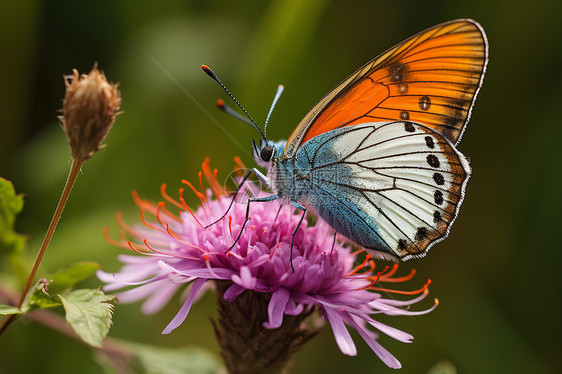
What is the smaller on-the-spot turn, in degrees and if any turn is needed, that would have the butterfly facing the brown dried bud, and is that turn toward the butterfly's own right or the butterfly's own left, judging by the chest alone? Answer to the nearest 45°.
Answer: approximately 45° to the butterfly's own left

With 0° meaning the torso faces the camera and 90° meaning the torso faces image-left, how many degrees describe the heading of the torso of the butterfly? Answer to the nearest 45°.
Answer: approximately 90°

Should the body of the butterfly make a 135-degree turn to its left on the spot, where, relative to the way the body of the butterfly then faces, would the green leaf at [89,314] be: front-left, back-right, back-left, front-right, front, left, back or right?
right

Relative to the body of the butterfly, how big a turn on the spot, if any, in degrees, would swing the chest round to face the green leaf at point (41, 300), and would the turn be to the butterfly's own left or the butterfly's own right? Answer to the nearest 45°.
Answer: approximately 45° to the butterfly's own left

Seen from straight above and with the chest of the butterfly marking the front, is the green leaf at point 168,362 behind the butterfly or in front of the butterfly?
in front

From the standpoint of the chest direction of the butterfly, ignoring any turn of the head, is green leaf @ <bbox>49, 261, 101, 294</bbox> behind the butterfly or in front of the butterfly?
in front
